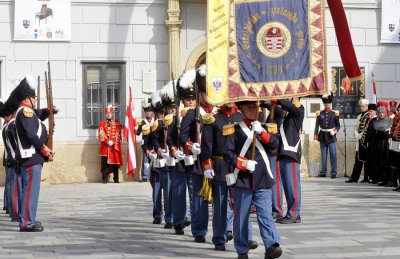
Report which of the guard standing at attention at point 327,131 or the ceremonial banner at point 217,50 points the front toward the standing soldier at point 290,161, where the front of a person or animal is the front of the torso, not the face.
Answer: the guard standing at attention

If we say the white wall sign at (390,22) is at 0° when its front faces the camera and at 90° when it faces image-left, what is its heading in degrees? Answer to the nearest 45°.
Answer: approximately 0°

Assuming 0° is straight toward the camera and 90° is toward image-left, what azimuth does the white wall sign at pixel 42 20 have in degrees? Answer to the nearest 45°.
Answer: approximately 0°

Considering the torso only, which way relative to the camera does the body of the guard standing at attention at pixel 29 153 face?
to the viewer's right

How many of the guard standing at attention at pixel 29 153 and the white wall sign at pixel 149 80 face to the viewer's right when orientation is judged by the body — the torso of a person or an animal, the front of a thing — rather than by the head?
1
